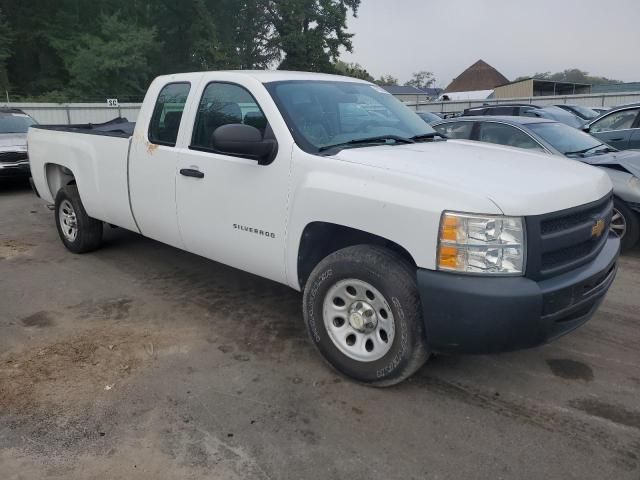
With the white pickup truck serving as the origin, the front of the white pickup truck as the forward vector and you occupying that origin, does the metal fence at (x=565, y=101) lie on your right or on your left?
on your left

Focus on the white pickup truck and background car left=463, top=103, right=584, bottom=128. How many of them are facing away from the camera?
0

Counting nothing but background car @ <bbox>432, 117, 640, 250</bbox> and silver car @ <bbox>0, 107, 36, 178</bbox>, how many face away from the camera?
0

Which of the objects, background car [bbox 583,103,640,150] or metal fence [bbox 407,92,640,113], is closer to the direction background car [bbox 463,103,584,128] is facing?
the background car

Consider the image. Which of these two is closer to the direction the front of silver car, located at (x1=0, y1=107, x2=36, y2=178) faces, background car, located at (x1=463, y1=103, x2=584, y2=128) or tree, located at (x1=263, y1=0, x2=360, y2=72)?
the background car

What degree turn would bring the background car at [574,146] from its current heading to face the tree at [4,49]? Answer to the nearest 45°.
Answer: approximately 180°

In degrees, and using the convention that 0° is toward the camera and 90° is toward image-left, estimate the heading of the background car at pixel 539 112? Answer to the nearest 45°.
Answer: approximately 315°

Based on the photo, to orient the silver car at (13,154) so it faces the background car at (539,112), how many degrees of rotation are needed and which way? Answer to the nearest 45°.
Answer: approximately 90° to its left

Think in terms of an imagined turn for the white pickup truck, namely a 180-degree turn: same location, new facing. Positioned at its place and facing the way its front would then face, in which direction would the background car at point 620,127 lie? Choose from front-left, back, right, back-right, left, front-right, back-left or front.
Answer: right

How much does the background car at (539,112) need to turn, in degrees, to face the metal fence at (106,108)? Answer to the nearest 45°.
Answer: approximately 135° to its right

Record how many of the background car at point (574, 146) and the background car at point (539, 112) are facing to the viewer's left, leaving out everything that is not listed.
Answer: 0

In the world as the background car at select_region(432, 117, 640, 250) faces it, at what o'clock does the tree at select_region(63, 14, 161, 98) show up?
The tree is roughly at 6 o'clock from the background car.
